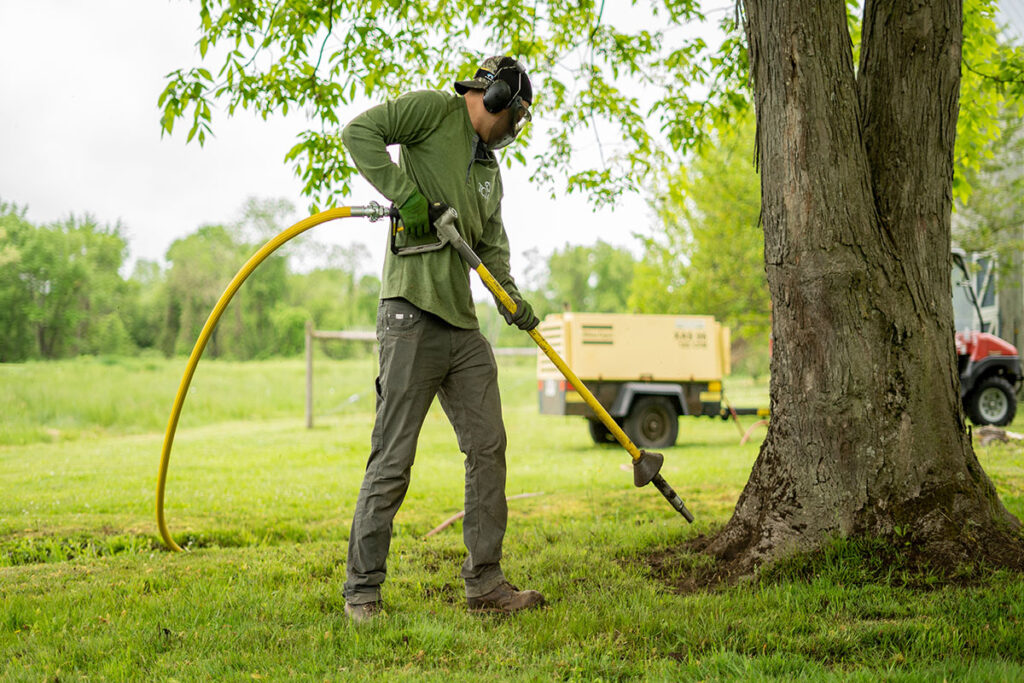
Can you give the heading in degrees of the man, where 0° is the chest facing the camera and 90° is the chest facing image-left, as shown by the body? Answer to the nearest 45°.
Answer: approximately 315°

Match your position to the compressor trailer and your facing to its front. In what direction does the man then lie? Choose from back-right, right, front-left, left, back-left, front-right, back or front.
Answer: back-right

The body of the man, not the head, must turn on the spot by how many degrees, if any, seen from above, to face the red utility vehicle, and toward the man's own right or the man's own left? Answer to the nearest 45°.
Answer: approximately 90° to the man's own left

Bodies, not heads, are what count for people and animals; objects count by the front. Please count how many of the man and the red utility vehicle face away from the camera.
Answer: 0

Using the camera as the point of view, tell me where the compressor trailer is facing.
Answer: facing away from the viewer and to the right of the viewer

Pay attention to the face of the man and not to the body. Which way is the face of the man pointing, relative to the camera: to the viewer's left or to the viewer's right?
to the viewer's right

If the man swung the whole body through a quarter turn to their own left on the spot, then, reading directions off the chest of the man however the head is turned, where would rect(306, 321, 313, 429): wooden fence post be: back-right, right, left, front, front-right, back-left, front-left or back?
front-left
